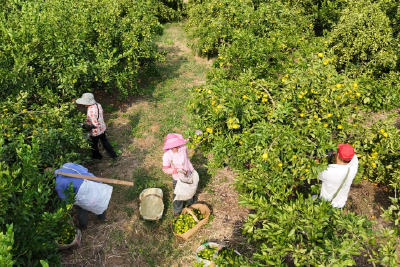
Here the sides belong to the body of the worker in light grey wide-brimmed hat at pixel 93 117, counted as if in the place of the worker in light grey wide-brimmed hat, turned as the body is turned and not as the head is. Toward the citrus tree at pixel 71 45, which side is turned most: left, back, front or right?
right

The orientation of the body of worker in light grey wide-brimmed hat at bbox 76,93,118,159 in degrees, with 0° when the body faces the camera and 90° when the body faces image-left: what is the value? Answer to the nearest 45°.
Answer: approximately 90°

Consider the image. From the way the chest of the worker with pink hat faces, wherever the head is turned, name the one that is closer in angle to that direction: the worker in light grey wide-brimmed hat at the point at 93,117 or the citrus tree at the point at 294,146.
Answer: the citrus tree

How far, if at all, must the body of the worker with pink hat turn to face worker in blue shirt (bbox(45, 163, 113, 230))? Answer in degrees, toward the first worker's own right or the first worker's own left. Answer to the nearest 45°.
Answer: approximately 90° to the first worker's own right

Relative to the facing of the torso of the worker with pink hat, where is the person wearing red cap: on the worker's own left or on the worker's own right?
on the worker's own left

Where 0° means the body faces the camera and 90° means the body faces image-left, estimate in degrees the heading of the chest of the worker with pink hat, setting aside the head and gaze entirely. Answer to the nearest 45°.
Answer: approximately 0°

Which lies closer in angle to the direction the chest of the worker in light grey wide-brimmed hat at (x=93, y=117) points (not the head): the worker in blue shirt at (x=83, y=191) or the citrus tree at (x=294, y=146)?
the worker in blue shirt

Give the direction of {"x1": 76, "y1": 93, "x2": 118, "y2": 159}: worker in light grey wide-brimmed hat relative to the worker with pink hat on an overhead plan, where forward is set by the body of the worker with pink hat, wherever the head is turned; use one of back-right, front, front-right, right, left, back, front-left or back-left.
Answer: back-right

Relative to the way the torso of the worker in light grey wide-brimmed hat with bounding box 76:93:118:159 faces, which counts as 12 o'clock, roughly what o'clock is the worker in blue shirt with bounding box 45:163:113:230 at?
the worker in blue shirt with bounding box 45:163:113:230 is roughly at 9 o'clock from the worker in light grey wide-brimmed hat with bounding box 76:93:118:159.

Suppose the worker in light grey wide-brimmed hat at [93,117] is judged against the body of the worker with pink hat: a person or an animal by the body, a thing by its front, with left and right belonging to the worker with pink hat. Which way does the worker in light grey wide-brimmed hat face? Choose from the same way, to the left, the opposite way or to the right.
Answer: to the right
